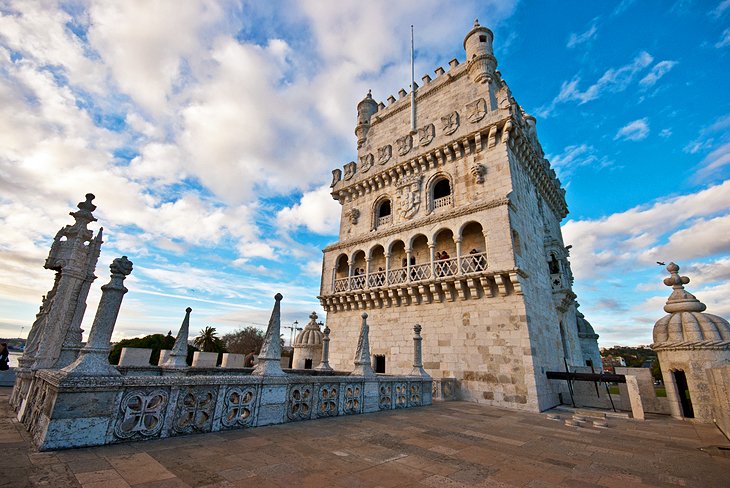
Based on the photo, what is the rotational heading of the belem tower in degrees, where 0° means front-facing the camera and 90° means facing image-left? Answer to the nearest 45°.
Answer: approximately 45°

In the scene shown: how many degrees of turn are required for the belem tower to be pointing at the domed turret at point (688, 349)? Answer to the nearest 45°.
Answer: approximately 90° to its left

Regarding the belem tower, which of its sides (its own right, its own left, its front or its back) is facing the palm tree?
right
